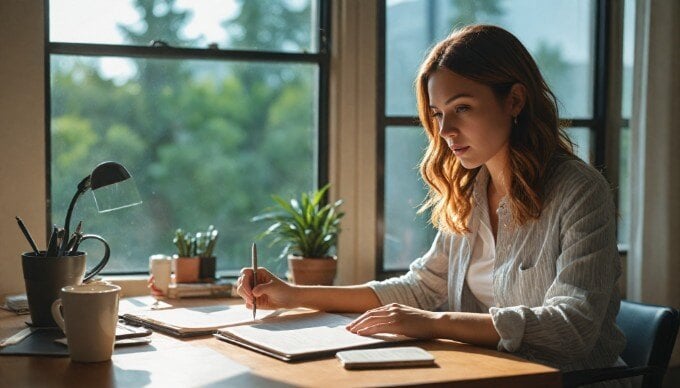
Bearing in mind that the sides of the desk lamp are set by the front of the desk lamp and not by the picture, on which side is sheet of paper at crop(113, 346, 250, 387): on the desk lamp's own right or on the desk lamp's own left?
on the desk lamp's own right

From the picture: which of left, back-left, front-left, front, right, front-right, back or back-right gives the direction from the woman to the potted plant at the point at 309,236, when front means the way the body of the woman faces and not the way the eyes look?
right

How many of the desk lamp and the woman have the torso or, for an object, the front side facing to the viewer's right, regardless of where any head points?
1

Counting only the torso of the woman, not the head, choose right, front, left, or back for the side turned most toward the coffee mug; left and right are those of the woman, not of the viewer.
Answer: front

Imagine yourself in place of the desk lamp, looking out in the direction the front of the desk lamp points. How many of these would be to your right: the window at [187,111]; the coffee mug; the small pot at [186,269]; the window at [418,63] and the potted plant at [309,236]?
1

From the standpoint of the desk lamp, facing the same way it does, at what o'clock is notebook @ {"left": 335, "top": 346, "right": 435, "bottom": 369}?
The notebook is roughly at 2 o'clock from the desk lamp.

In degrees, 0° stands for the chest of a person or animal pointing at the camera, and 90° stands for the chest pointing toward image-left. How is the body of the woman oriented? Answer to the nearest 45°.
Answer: approximately 45°

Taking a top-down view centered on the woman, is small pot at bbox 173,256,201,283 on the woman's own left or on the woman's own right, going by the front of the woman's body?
on the woman's own right

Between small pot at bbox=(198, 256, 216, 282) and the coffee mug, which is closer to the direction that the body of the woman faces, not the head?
the coffee mug

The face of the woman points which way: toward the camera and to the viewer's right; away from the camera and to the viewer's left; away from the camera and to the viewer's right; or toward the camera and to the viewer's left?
toward the camera and to the viewer's left

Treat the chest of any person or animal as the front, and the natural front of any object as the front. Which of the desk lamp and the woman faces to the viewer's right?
the desk lamp

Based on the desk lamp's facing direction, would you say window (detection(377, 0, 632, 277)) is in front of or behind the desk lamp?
in front

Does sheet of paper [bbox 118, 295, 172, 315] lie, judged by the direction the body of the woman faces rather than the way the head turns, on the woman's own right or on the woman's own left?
on the woman's own right

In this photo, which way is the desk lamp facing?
to the viewer's right

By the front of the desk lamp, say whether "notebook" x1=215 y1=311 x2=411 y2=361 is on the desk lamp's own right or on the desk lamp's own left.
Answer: on the desk lamp's own right

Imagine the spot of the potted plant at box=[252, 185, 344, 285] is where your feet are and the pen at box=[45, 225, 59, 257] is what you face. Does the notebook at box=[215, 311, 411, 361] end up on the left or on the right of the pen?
left

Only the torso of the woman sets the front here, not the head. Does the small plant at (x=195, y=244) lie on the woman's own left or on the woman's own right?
on the woman's own right

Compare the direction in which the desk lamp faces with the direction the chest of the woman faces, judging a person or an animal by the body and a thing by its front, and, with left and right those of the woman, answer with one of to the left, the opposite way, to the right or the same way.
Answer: the opposite way
